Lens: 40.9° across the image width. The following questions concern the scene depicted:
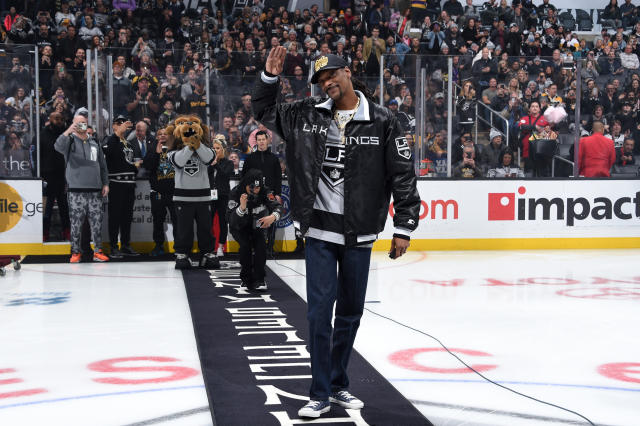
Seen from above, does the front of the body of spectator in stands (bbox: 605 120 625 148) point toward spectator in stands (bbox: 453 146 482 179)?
no

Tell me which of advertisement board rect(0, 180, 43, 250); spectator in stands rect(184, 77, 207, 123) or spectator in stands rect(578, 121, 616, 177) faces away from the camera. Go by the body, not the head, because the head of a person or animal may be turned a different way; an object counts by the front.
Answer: spectator in stands rect(578, 121, 616, 177)

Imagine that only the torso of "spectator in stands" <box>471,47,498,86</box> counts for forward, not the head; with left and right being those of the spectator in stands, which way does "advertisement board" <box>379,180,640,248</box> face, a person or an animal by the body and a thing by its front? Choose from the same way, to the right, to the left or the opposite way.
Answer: the same way

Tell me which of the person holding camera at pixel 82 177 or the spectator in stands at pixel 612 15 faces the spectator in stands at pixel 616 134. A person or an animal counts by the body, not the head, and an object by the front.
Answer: the spectator in stands at pixel 612 15

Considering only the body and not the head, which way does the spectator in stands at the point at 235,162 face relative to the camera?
toward the camera

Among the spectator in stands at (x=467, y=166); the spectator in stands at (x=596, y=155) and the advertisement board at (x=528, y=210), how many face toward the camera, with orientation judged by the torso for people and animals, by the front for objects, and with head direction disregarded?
2

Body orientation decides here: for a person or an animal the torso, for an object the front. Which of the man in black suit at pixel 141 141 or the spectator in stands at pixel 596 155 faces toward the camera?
the man in black suit

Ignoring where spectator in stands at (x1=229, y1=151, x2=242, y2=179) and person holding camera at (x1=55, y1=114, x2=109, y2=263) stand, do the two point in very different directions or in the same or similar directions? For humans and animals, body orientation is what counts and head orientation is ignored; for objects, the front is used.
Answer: same or similar directions

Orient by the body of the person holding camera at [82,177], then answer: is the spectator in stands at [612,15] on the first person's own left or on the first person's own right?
on the first person's own left

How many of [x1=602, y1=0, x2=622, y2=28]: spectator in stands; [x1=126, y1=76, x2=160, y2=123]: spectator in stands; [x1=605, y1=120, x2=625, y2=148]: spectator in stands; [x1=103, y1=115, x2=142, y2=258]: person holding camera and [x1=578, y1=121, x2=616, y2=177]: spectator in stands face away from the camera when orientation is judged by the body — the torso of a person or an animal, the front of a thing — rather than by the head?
1

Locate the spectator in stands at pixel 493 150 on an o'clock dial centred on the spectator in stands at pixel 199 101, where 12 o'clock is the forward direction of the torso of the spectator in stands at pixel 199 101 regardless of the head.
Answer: the spectator in stands at pixel 493 150 is roughly at 9 o'clock from the spectator in stands at pixel 199 101.

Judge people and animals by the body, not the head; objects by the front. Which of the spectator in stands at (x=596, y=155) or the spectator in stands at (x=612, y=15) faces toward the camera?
the spectator in stands at (x=612, y=15)

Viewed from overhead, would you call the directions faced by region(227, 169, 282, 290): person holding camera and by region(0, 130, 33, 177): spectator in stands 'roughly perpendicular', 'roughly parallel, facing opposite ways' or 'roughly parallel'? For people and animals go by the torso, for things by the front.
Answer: roughly parallel

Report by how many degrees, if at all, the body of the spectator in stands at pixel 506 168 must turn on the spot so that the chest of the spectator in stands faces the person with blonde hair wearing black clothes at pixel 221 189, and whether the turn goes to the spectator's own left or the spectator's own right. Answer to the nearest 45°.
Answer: approximately 45° to the spectator's own right

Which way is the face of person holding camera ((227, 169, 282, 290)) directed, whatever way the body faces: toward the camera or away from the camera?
toward the camera

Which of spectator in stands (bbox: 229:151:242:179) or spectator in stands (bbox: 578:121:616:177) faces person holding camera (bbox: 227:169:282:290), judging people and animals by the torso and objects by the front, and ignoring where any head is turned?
spectator in stands (bbox: 229:151:242:179)

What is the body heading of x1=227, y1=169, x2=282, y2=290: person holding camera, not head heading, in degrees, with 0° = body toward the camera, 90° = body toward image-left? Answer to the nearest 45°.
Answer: approximately 0°

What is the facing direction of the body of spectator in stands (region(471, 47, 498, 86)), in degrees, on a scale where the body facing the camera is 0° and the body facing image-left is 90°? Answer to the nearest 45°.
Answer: approximately 0°

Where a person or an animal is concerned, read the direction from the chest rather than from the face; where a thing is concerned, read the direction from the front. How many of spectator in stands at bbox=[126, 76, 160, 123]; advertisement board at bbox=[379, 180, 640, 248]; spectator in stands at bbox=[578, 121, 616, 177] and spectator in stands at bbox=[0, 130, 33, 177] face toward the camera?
3

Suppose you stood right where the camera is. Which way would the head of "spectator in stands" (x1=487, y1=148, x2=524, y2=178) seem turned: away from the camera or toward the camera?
toward the camera

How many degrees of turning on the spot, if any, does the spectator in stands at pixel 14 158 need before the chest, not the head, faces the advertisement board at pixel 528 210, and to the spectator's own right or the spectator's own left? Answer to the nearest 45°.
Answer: approximately 90° to the spectator's own left

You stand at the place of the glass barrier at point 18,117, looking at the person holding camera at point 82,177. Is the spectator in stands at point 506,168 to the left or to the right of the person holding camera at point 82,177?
left
